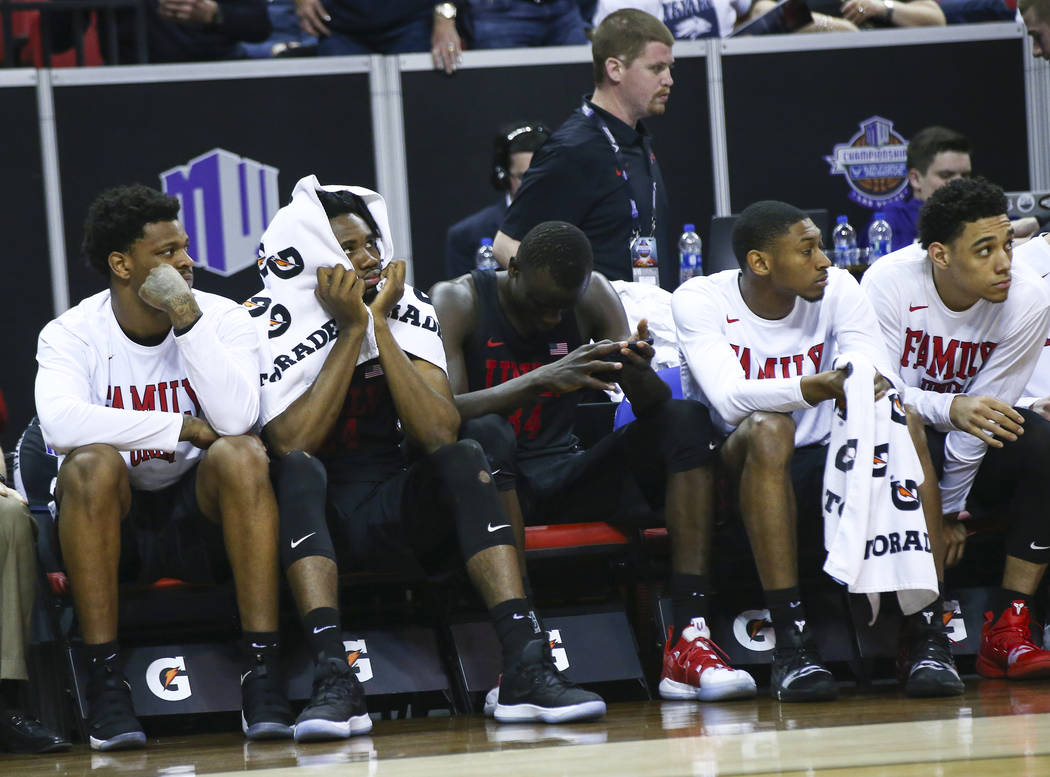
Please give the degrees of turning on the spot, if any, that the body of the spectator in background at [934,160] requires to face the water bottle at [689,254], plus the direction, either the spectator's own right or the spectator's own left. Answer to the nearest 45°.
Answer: approximately 135° to the spectator's own right

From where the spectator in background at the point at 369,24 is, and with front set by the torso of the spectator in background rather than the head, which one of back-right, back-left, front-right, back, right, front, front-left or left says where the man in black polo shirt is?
front-left

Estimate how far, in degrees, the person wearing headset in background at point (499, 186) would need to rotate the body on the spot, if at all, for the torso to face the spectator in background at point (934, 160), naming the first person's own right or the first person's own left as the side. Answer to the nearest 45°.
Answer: approximately 45° to the first person's own left

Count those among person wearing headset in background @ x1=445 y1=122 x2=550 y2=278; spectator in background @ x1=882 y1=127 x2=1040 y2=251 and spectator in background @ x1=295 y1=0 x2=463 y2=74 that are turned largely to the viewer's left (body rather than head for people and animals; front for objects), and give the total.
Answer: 0

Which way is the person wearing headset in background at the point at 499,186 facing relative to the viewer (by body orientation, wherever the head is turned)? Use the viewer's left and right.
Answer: facing the viewer and to the right of the viewer

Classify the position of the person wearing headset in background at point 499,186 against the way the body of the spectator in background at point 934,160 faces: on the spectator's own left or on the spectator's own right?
on the spectator's own right

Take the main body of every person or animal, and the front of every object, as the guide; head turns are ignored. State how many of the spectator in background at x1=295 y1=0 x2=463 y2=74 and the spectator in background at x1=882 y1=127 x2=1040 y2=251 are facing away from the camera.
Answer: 0

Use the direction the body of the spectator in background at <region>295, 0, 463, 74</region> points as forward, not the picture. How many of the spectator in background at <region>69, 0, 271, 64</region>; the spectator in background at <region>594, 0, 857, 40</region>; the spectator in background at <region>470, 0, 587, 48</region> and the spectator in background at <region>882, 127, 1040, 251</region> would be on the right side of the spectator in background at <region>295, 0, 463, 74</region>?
1

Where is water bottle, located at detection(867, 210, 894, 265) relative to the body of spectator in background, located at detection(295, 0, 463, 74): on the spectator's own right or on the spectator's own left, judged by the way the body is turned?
on the spectator's own left

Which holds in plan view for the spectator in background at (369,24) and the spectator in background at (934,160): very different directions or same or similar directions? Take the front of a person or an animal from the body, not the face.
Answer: same or similar directions

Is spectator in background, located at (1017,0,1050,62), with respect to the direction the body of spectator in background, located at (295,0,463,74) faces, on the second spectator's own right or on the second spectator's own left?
on the second spectator's own left

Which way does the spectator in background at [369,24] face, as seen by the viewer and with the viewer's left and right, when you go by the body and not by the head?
facing the viewer
